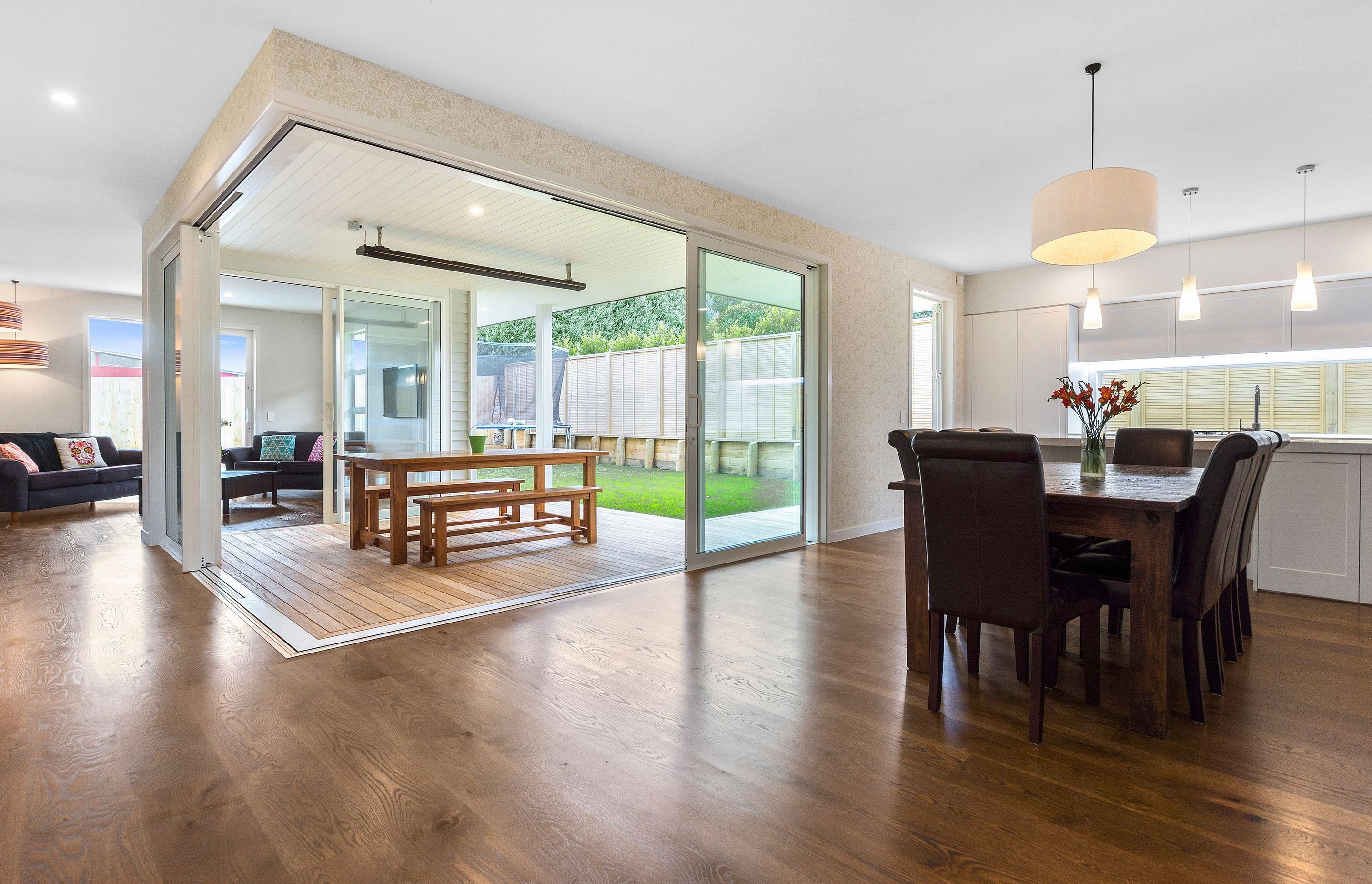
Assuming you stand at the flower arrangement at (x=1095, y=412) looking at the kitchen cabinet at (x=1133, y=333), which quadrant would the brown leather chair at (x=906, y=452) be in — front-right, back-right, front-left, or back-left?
back-left

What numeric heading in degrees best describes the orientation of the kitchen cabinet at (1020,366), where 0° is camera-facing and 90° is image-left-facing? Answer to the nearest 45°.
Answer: approximately 0°

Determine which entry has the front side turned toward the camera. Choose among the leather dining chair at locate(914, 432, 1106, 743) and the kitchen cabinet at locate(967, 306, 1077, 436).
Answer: the kitchen cabinet

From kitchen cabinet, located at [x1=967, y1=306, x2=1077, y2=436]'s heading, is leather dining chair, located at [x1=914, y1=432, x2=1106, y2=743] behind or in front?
in front

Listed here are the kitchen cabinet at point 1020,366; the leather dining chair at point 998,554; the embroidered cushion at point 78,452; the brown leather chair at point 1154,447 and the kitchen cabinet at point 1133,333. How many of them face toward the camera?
4

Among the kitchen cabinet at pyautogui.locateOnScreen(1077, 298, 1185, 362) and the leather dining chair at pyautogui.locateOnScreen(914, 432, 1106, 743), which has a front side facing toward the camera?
the kitchen cabinet

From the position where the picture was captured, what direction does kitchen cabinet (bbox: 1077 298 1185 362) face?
facing the viewer

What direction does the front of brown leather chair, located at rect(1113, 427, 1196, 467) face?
toward the camera

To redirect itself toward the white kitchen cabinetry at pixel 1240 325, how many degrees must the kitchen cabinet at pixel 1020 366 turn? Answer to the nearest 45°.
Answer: approximately 90° to its left

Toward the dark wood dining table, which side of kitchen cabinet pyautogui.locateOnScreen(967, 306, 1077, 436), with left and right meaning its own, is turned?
front

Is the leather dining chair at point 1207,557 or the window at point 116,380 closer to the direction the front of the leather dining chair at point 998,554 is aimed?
the leather dining chair

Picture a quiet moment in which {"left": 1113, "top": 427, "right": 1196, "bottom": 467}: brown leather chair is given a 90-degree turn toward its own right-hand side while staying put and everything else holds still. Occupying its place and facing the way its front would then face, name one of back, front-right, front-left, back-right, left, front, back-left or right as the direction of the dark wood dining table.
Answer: left

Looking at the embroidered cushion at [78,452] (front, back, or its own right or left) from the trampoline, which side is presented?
left

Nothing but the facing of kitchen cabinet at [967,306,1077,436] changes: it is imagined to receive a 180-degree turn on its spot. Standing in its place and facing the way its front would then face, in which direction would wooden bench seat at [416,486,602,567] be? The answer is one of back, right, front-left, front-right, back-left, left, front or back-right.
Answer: back-left
